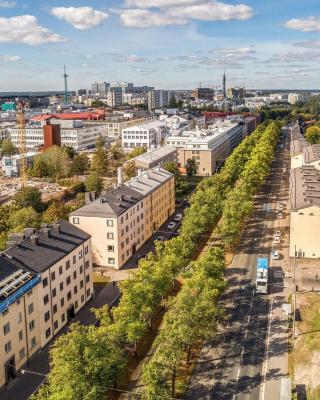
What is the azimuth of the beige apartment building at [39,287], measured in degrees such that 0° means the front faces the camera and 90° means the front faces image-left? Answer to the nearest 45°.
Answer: approximately 315°

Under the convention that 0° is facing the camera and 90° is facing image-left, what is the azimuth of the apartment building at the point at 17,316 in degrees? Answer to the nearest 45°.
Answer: approximately 315°
